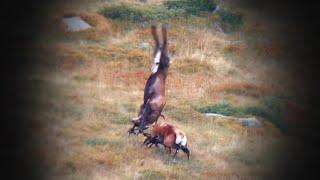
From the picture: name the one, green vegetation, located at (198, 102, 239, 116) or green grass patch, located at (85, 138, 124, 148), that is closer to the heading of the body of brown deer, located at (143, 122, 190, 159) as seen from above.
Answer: the green grass patch

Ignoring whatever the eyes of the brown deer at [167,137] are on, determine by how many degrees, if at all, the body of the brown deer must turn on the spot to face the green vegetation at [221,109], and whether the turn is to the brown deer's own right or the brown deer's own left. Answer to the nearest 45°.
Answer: approximately 135° to the brown deer's own right

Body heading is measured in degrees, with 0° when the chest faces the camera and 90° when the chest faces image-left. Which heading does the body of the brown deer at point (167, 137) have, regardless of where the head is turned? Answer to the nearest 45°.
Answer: approximately 135°

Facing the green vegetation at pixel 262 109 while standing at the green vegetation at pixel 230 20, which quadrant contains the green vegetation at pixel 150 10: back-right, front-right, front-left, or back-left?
back-right

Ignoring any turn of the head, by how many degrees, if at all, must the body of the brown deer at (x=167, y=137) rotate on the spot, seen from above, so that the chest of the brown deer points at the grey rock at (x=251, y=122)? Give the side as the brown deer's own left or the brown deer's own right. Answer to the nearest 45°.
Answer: approximately 135° to the brown deer's own right

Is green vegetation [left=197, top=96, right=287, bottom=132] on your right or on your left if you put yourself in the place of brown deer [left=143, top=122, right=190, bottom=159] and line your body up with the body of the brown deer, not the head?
on your right

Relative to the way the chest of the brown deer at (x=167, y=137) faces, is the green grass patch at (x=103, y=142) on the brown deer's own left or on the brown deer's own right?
on the brown deer's own left
